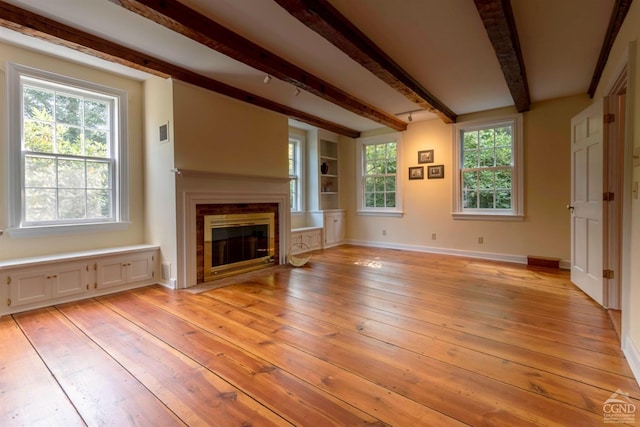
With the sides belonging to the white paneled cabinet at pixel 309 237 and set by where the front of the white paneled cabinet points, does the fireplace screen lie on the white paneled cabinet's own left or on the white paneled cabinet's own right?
on the white paneled cabinet's own right

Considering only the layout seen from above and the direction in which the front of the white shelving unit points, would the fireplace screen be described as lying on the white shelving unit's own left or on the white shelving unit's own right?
on the white shelving unit's own right

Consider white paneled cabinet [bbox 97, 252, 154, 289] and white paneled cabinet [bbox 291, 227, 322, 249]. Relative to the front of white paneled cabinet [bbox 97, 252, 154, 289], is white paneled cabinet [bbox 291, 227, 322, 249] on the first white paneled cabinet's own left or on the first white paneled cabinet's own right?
on the first white paneled cabinet's own left

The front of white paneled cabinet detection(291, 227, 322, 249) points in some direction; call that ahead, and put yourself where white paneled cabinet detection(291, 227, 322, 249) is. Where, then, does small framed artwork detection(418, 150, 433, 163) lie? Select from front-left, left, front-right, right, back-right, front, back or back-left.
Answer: front-left

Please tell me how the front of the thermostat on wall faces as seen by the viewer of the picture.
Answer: facing the viewer and to the left of the viewer

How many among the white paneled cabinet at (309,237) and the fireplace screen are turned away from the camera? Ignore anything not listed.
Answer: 0

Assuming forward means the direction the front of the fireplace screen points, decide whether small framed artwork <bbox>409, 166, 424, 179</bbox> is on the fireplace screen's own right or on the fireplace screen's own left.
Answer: on the fireplace screen's own left

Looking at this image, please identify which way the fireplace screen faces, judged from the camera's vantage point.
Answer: facing the viewer and to the right of the viewer

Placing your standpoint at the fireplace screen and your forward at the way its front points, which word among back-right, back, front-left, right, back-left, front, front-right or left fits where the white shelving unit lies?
left

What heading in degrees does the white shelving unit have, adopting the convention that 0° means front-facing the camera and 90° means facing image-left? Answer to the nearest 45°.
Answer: approximately 315°
